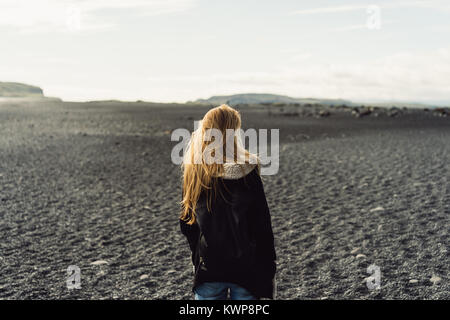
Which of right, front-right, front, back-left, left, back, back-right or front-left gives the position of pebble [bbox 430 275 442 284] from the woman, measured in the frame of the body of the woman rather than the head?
front-right

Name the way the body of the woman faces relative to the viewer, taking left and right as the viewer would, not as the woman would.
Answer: facing away from the viewer
